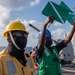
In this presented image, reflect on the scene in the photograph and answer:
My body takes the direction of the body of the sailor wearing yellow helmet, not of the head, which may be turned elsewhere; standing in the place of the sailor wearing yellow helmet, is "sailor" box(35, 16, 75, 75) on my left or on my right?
on my left

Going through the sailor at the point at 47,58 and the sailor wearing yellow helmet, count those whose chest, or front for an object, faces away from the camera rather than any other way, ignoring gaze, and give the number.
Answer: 0

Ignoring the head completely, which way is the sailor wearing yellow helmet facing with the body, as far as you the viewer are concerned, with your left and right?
facing the viewer and to the right of the viewer

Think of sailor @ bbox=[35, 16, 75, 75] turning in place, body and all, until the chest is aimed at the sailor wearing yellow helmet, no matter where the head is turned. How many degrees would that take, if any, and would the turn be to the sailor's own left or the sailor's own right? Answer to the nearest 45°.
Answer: approximately 45° to the sailor's own right
